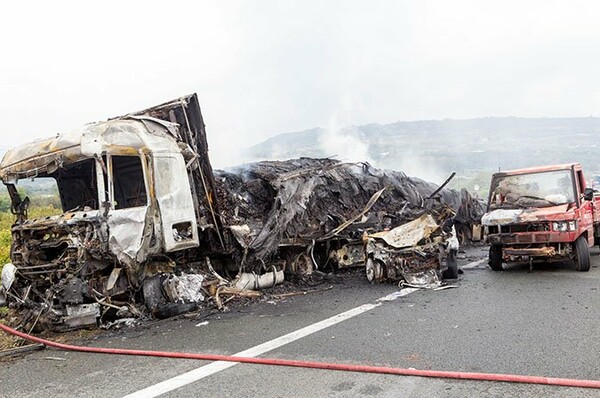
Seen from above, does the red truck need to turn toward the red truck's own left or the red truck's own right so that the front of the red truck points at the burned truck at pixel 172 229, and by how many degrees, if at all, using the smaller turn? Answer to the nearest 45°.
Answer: approximately 45° to the red truck's own right

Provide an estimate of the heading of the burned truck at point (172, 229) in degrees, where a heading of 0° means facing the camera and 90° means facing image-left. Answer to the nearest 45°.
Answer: approximately 45°

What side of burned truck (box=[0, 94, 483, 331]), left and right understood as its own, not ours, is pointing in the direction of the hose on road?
left

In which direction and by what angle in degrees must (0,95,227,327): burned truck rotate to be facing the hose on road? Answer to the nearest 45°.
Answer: approximately 90° to its left

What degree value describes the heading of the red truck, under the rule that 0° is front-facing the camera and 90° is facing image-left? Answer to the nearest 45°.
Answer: approximately 0°

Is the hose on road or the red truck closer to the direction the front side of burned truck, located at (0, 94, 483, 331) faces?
the hose on road

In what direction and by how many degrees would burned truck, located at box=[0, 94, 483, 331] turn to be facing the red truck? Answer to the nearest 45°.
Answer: approximately 135° to its left

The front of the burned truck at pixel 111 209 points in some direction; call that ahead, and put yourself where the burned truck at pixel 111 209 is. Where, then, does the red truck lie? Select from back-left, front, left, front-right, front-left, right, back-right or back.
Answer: back-left
